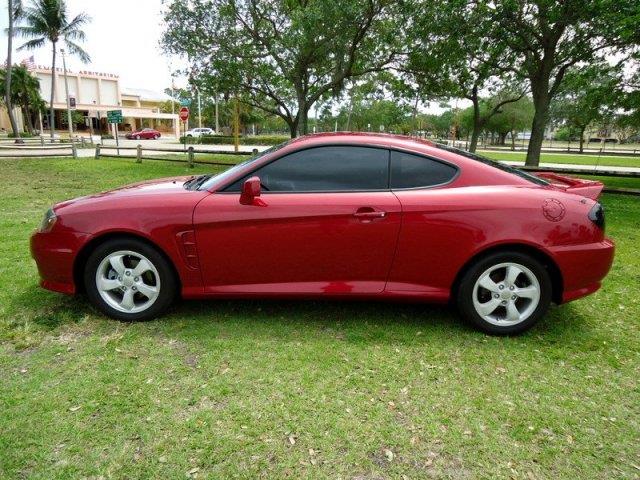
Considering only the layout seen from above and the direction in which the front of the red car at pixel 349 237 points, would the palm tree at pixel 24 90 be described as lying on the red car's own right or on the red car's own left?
on the red car's own right

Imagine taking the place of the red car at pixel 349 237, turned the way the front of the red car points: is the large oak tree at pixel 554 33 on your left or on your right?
on your right

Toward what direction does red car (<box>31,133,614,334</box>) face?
to the viewer's left

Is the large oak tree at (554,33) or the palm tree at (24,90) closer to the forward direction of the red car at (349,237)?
the palm tree
